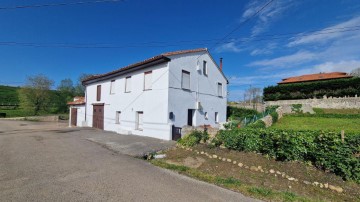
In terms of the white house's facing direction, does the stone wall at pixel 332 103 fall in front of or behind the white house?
behind

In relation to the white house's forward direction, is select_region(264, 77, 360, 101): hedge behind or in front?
behind

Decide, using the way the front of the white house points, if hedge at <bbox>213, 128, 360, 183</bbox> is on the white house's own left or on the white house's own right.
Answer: on the white house's own left

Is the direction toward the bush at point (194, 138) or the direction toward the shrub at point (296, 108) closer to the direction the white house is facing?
the bush

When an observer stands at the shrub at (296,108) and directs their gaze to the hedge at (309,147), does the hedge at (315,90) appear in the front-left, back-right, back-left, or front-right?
back-left

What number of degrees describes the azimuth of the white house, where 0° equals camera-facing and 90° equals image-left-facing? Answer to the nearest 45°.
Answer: approximately 45°

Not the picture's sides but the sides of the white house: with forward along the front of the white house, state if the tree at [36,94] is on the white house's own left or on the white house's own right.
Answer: on the white house's own right

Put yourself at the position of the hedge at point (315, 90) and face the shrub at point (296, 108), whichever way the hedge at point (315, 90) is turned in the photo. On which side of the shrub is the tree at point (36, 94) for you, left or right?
right
